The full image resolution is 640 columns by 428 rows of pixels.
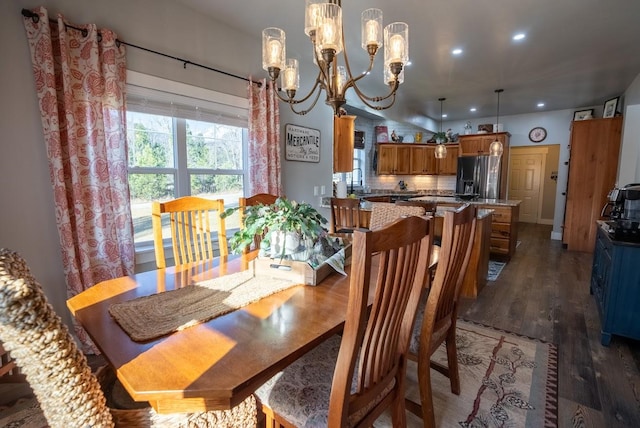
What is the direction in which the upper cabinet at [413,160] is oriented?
toward the camera

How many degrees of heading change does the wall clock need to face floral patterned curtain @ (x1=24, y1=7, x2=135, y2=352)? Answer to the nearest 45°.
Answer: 0° — it already faces it

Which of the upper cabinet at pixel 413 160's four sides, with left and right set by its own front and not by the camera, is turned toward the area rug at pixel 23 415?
front

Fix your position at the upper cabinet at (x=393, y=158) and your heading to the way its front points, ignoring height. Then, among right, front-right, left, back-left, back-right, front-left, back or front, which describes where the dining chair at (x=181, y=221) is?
front

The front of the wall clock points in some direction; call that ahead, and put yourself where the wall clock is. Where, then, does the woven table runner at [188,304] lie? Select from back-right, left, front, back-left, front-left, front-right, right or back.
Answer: front

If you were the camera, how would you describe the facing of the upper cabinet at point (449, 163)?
facing the viewer

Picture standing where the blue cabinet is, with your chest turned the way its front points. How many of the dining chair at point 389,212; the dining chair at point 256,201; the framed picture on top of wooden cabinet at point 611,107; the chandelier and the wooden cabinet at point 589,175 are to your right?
2

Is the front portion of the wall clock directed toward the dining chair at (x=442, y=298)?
yes

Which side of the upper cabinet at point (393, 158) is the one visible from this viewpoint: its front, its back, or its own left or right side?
front

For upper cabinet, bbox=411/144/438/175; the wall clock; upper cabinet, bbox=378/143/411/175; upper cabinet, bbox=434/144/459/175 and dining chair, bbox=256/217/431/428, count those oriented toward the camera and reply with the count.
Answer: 4

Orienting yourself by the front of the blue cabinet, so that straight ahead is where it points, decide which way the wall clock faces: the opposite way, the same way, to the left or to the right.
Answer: to the left

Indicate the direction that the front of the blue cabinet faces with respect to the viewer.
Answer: facing to the left of the viewer

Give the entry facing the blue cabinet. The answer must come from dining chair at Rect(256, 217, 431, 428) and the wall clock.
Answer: the wall clock

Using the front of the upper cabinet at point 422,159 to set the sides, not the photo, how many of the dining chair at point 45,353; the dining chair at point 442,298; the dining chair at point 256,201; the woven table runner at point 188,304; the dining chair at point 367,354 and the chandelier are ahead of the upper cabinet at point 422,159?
6

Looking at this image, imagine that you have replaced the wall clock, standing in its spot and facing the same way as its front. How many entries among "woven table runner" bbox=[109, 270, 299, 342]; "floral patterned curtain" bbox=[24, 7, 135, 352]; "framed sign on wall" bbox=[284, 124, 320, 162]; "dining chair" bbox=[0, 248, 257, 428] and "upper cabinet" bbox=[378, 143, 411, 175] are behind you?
0

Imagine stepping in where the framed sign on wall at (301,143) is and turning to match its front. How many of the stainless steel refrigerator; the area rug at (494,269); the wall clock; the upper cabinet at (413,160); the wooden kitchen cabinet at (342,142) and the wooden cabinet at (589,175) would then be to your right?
0

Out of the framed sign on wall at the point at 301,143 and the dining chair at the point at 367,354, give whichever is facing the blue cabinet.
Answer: the framed sign on wall

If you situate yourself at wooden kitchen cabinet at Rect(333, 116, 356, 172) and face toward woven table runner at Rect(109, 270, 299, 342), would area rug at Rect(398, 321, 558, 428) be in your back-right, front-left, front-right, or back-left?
front-left

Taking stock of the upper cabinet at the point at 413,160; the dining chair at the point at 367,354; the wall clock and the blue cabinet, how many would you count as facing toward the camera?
2

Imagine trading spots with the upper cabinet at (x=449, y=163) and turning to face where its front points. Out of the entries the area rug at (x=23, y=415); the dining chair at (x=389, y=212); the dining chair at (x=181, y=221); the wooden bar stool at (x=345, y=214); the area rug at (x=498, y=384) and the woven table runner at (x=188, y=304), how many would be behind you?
0
